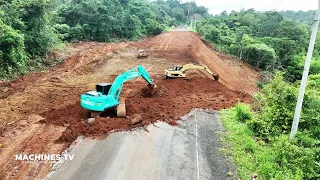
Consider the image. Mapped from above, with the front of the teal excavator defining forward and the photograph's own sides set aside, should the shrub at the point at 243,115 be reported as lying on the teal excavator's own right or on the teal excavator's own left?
on the teal excavator's own right

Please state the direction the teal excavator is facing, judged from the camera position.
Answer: facing away from the viewer and to the right of the viewer
